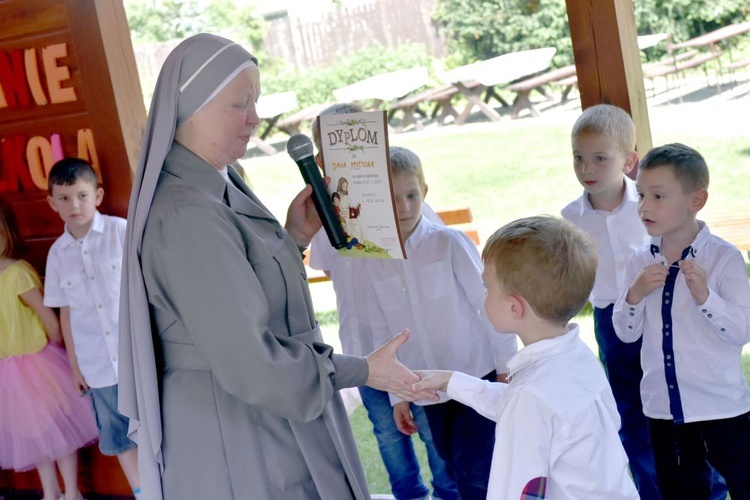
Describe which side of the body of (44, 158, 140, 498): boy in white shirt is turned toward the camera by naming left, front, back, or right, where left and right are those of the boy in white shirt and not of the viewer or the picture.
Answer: front

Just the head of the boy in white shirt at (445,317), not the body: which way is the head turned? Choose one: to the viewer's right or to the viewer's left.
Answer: to the viewer's left

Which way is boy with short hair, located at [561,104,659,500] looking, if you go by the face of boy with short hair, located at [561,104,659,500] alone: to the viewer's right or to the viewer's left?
to the viewer's left

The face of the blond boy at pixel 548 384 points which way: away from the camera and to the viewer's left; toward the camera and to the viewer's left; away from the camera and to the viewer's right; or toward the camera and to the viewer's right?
away from the camera and to the viewer's left

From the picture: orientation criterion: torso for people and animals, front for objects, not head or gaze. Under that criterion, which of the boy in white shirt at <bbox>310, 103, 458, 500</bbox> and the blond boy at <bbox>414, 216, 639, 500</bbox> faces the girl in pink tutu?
the blond boy

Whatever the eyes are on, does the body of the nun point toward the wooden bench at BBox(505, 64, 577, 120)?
no

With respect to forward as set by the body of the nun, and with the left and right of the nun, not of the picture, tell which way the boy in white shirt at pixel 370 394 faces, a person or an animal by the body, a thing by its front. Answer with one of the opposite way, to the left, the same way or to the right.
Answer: to the right

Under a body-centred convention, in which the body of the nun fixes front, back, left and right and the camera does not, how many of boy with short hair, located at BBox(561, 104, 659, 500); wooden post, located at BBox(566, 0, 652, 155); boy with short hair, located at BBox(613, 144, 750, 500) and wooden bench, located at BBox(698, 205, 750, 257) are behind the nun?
0

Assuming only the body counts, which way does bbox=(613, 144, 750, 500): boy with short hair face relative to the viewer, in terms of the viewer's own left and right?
facing the viewer and to the left of the viewer

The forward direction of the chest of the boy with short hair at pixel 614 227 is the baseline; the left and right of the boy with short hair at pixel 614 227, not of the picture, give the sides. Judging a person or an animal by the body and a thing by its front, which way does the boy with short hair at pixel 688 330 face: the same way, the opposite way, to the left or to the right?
the same way

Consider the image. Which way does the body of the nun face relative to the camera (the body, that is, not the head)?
to the viewer's right

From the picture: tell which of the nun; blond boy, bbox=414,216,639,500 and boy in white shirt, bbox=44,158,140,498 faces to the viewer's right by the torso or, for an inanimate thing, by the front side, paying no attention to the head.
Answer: the nun

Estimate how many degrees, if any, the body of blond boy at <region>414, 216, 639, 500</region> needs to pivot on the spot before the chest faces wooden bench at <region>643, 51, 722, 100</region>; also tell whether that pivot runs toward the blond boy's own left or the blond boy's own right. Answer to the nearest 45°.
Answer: approximately 45° to the blond boy's own right

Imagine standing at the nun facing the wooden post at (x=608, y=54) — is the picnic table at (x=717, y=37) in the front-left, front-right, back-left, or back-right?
front-left

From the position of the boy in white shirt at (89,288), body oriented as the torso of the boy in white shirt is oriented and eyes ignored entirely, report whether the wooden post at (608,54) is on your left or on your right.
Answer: on your left

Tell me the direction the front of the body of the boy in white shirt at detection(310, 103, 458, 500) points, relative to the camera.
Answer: toward the camera
